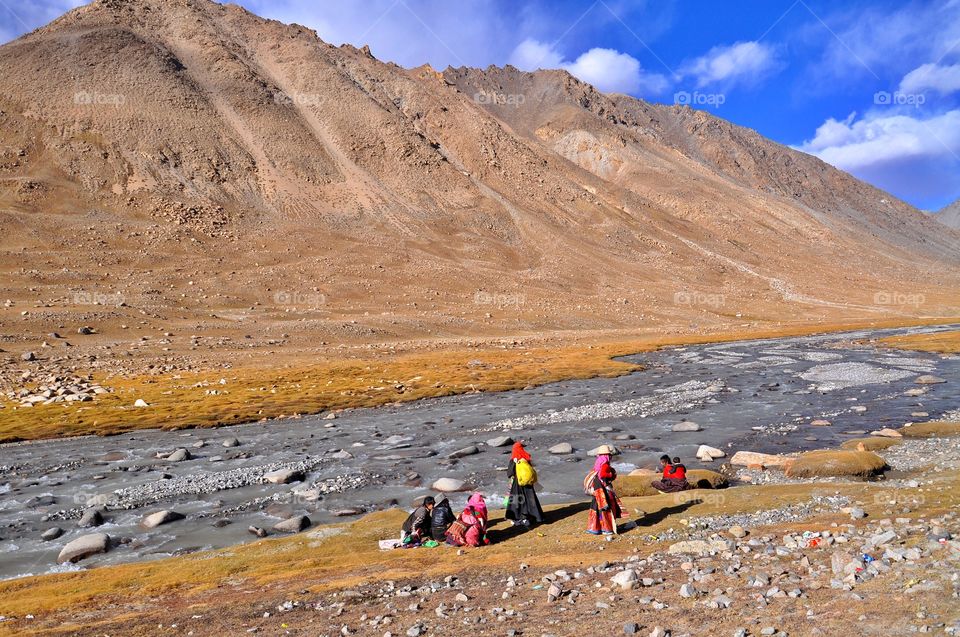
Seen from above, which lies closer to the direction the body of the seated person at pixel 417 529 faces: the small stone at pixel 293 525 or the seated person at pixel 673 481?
the seated person

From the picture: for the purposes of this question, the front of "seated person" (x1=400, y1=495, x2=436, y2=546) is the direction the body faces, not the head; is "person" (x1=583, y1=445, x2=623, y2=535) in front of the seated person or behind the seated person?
in front

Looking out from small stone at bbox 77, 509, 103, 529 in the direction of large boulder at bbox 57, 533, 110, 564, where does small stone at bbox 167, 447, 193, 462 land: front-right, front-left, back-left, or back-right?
back-left

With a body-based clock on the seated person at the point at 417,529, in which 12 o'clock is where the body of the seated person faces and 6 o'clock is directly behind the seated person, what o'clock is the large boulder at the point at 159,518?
The large boulder is roughly at 7 o'clock from the seated person.

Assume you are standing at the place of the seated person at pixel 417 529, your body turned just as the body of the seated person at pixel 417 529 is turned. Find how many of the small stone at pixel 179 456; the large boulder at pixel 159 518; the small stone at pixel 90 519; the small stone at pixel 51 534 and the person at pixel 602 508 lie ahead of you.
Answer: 1

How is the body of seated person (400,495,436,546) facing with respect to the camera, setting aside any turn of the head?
to the viewer's right

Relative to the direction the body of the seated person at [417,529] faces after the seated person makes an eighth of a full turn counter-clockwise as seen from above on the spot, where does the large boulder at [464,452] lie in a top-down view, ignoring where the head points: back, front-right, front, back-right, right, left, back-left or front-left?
front-left

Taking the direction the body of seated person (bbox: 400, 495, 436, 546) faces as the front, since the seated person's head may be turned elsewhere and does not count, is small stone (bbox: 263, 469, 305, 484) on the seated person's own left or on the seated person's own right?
on the seated person's own left

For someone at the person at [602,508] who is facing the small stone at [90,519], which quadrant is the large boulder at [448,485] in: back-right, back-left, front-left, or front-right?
front-right

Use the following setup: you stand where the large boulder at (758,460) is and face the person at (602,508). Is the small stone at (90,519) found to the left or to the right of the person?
right

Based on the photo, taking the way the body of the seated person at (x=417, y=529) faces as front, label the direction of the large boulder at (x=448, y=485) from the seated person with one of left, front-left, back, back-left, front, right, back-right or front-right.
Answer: left

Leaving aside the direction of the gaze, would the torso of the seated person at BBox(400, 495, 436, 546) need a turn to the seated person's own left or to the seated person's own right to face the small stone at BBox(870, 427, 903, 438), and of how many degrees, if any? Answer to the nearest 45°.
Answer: approximately 45° to the seated person's own left

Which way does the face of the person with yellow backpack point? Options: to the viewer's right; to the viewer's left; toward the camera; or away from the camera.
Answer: away from the camera

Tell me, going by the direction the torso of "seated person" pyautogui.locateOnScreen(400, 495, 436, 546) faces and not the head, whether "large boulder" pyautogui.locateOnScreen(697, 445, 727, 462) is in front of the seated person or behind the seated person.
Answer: in front

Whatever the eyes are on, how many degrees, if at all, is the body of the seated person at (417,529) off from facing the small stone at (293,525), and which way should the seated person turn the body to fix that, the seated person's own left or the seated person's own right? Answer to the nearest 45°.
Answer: approximately 135° to the seated person's own left

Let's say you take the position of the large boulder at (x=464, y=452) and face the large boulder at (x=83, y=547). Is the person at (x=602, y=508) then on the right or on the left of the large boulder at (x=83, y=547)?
left

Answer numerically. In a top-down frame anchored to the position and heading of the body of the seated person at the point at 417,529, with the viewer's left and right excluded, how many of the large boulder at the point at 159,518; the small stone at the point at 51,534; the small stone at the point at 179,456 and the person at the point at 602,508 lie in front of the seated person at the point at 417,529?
1

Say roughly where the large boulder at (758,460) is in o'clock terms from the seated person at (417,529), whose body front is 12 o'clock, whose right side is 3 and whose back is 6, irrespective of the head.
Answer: The large boulder is roughly at 11 o'clock from the seated person.
